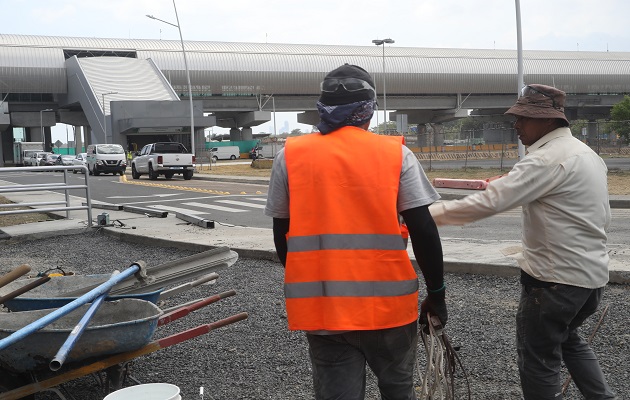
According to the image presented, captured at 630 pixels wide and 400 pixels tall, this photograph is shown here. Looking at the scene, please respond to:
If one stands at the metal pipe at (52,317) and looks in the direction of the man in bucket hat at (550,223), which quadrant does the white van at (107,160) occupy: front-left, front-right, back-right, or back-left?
back-left

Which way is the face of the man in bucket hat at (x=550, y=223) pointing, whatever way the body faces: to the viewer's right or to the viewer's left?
to the viewer's left

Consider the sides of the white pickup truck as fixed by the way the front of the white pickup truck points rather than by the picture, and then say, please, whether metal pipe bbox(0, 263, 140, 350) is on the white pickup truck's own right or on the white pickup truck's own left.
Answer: on the white pickup truck's own left

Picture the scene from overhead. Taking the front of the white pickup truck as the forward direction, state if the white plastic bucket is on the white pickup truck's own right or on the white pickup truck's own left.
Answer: on the white pickup truck's own left
